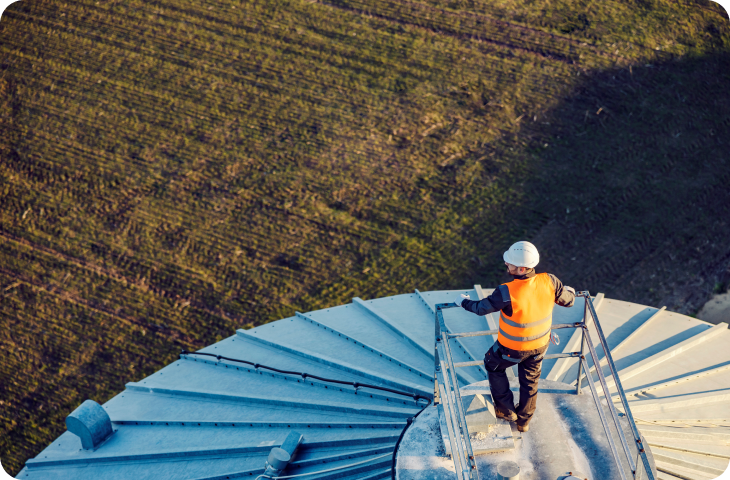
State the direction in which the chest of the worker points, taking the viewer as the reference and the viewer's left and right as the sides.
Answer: facing away from the viewer and to the left of the viewer
